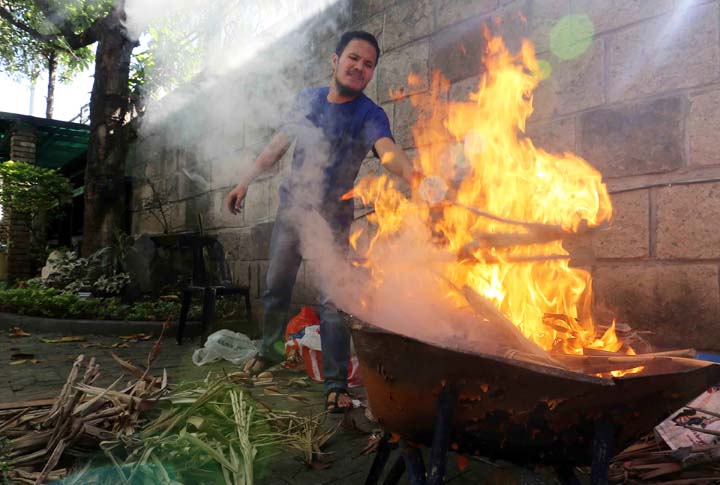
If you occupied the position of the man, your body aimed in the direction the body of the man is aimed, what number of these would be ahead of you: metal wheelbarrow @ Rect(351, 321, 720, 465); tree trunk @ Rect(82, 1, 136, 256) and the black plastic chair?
1

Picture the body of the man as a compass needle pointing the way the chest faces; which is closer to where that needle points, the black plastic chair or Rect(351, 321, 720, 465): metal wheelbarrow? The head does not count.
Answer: the metal wheelbarrow

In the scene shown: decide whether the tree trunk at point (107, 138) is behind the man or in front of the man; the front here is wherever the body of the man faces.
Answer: behind

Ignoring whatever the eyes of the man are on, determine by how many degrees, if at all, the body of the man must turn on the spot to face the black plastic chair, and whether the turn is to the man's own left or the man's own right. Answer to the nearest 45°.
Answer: approximately 135° to the man's own right

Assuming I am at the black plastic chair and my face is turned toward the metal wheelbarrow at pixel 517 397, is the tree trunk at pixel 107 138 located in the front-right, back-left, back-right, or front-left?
back-right

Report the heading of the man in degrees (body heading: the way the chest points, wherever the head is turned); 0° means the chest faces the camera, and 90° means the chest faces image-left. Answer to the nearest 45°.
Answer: approximately 0°
